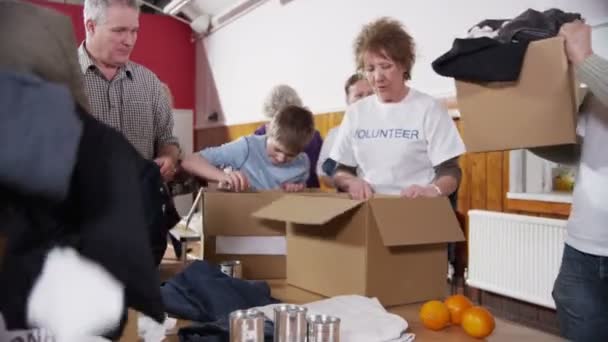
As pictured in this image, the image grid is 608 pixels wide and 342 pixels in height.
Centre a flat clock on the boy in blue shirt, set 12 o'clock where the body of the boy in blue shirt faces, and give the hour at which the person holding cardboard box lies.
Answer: The person holding cardboard box is roughly at 10 o'clock from the boy in blue shirt.

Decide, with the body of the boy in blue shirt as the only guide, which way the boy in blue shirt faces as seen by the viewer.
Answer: toward the camera

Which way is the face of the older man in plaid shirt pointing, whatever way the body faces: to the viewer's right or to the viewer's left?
to the viewer's right

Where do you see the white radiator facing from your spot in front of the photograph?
facing the viewer and to the left of the viewer

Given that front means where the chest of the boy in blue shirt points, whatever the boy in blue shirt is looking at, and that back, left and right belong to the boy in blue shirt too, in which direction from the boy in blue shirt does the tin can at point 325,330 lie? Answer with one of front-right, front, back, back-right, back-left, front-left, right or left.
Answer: front

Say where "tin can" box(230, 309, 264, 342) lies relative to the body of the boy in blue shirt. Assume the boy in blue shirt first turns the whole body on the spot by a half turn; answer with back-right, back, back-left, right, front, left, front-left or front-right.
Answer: back

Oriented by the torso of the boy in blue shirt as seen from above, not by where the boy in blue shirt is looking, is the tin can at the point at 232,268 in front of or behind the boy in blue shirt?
in front

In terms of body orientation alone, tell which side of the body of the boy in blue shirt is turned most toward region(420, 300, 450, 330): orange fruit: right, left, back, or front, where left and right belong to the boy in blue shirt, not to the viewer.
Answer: front

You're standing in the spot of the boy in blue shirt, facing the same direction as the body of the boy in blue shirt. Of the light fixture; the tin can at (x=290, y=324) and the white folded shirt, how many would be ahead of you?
2

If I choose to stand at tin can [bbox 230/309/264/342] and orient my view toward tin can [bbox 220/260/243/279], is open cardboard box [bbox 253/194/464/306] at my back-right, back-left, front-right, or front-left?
front-right

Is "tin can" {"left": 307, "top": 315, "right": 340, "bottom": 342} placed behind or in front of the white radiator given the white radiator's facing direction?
in front

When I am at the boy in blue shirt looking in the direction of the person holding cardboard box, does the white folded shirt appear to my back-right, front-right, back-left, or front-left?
front-right

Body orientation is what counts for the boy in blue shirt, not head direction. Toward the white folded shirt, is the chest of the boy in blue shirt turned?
yes

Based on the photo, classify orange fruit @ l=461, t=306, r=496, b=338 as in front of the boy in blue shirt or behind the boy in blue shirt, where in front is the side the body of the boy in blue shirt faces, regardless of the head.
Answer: in front

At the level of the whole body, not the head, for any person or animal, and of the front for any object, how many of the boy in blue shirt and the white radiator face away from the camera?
0
